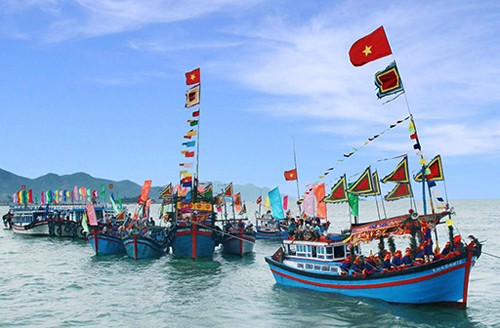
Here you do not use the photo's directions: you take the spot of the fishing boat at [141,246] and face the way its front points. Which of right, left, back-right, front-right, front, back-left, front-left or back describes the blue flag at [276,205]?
left

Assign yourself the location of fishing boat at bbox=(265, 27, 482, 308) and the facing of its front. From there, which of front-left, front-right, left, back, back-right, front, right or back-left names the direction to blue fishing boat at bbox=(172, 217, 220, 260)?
back

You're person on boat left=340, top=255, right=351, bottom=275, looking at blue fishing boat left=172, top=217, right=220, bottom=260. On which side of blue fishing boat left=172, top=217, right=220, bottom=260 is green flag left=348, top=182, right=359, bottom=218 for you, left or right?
right

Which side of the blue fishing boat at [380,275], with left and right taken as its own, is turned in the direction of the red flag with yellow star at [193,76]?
back

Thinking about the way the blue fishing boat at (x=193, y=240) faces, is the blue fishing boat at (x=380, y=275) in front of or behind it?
in front

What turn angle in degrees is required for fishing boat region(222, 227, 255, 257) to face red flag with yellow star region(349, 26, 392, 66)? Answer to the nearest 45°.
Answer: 0° — it already faces it

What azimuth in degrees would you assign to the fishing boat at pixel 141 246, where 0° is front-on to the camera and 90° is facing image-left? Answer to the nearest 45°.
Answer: approximately 45°

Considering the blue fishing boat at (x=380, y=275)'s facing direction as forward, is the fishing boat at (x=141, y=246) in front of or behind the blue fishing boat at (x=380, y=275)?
behind

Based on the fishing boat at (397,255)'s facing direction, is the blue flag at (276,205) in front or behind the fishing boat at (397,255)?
behind

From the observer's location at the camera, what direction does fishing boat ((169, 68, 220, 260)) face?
facing the viewer

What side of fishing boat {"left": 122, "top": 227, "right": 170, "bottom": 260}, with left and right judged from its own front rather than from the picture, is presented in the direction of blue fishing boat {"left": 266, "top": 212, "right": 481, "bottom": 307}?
left

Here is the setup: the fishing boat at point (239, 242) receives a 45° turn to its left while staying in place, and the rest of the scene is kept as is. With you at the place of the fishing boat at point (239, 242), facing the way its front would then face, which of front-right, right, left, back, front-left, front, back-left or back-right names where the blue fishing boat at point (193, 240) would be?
right
